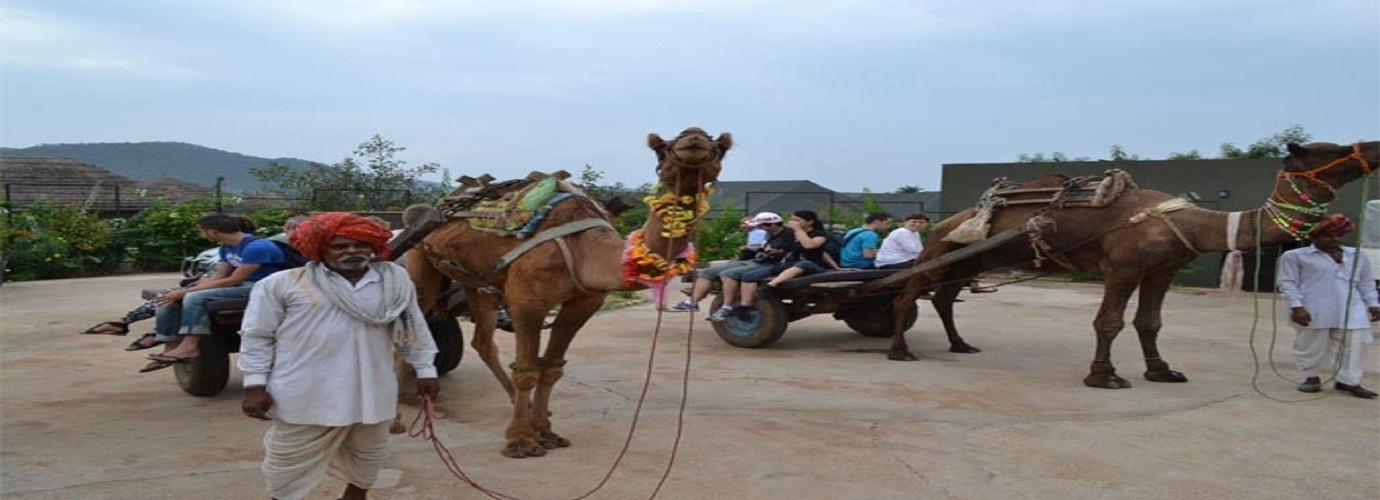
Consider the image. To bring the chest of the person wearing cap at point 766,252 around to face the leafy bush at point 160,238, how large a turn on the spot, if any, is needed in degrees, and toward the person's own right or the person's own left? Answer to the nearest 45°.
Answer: approximately 45° to the person's own right

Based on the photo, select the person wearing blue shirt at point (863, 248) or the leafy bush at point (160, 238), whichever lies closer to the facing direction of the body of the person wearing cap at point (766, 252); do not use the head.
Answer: the leafy bush

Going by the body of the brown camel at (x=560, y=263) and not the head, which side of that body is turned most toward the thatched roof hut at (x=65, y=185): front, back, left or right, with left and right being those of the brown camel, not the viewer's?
back

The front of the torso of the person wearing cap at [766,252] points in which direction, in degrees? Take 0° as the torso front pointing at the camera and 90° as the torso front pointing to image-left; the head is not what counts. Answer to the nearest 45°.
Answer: approximately 90°

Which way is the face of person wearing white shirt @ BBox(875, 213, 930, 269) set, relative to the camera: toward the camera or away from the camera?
toward the camera

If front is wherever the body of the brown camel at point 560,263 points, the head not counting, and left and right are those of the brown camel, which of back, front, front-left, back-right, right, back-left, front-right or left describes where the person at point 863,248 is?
left

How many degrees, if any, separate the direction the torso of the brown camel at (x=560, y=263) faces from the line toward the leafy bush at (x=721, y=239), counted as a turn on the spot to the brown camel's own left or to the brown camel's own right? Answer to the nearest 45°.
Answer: approximately 135° to the brown camel's own left

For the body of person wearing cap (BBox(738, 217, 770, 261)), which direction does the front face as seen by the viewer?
to the viewer's left

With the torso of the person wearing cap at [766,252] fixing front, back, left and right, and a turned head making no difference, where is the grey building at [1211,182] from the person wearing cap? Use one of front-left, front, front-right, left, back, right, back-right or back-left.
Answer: back-right

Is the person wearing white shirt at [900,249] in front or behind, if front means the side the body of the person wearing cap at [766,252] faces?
behind

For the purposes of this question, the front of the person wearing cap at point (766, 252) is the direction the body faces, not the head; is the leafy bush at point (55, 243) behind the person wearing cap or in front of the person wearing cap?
in front

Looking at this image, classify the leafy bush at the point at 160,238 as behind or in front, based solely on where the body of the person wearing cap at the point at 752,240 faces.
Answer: in front

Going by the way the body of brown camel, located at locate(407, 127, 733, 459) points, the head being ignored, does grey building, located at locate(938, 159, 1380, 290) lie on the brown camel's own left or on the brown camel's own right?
on the brown camel's own left
